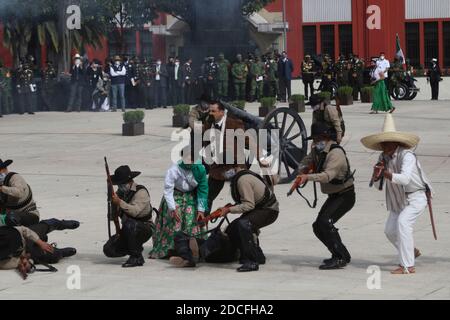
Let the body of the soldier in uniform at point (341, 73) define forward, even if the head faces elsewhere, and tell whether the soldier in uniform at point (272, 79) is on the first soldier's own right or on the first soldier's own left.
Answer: on the first soldier's own right

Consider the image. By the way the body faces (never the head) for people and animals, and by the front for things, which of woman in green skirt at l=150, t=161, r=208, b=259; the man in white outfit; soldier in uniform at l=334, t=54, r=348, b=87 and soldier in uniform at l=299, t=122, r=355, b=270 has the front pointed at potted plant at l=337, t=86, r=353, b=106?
soldier in uniform at l=334, t=54, r=348, b=87

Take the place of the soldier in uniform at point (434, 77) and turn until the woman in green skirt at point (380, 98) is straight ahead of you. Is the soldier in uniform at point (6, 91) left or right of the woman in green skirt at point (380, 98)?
right

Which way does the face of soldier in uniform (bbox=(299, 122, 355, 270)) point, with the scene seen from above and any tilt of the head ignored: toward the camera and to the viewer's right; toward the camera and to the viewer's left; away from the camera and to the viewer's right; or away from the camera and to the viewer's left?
toward the camera and to the viewer's left

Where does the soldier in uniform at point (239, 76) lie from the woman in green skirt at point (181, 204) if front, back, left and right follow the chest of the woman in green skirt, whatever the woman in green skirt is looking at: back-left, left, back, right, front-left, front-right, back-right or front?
back

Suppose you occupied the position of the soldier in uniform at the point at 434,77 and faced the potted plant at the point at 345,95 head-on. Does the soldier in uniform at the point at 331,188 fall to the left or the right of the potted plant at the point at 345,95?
left

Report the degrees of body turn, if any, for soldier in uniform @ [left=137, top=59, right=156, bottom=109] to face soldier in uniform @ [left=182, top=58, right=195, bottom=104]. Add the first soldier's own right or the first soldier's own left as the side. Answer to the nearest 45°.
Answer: approximately 135° to the first soldier's own left

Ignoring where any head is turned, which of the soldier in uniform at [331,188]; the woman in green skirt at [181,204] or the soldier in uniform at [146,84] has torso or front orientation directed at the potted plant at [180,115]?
the soldier in uniform at [146,84]

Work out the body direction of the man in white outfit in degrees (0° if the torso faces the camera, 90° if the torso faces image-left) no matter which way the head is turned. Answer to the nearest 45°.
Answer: approximately 45°
